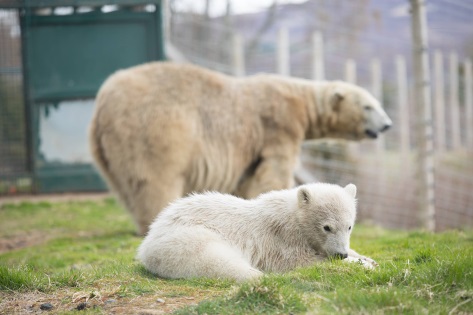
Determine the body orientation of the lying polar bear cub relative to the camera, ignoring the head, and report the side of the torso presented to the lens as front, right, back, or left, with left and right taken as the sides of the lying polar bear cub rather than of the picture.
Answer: right

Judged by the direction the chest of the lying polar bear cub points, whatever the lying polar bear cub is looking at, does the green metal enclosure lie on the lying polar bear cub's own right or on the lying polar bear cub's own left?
on the lying polar bear cub's own left

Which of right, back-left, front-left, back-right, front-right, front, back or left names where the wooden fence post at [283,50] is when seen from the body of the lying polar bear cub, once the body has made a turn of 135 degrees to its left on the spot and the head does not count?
front-right

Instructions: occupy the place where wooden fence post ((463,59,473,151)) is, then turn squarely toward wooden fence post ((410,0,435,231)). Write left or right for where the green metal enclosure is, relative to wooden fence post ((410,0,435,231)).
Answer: right

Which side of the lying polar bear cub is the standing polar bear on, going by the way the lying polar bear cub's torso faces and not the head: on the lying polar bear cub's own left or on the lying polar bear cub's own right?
on the lying polar bear cub's own left

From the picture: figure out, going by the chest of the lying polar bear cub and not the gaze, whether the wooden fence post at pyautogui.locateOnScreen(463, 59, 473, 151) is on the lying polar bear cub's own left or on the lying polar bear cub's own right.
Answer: on the lying polar bear cub's own left

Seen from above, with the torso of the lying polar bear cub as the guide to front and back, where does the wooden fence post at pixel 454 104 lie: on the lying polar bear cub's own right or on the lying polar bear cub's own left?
on the lying polar bear cub's own left
